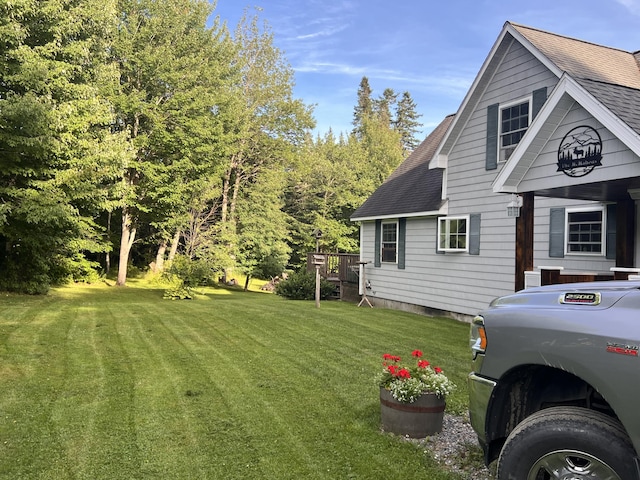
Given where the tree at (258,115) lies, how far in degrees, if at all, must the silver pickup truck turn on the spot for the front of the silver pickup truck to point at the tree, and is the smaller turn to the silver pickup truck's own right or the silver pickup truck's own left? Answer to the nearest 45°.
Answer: approximately 45° to the silver pickup truck's own right

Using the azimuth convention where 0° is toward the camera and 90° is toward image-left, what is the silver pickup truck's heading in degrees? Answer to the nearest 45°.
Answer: approximately 90°

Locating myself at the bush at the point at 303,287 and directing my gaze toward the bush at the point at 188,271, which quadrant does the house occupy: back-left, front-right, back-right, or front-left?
back-left

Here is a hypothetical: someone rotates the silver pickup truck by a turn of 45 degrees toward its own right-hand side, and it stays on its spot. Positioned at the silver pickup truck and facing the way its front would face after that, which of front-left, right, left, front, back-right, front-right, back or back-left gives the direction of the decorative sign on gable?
front-right

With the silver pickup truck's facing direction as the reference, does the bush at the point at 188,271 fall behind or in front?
in front

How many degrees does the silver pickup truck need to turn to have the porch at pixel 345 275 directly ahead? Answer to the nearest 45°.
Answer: approximately 45° to its right

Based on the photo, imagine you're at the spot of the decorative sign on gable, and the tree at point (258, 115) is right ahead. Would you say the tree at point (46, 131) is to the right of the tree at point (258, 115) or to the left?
left
